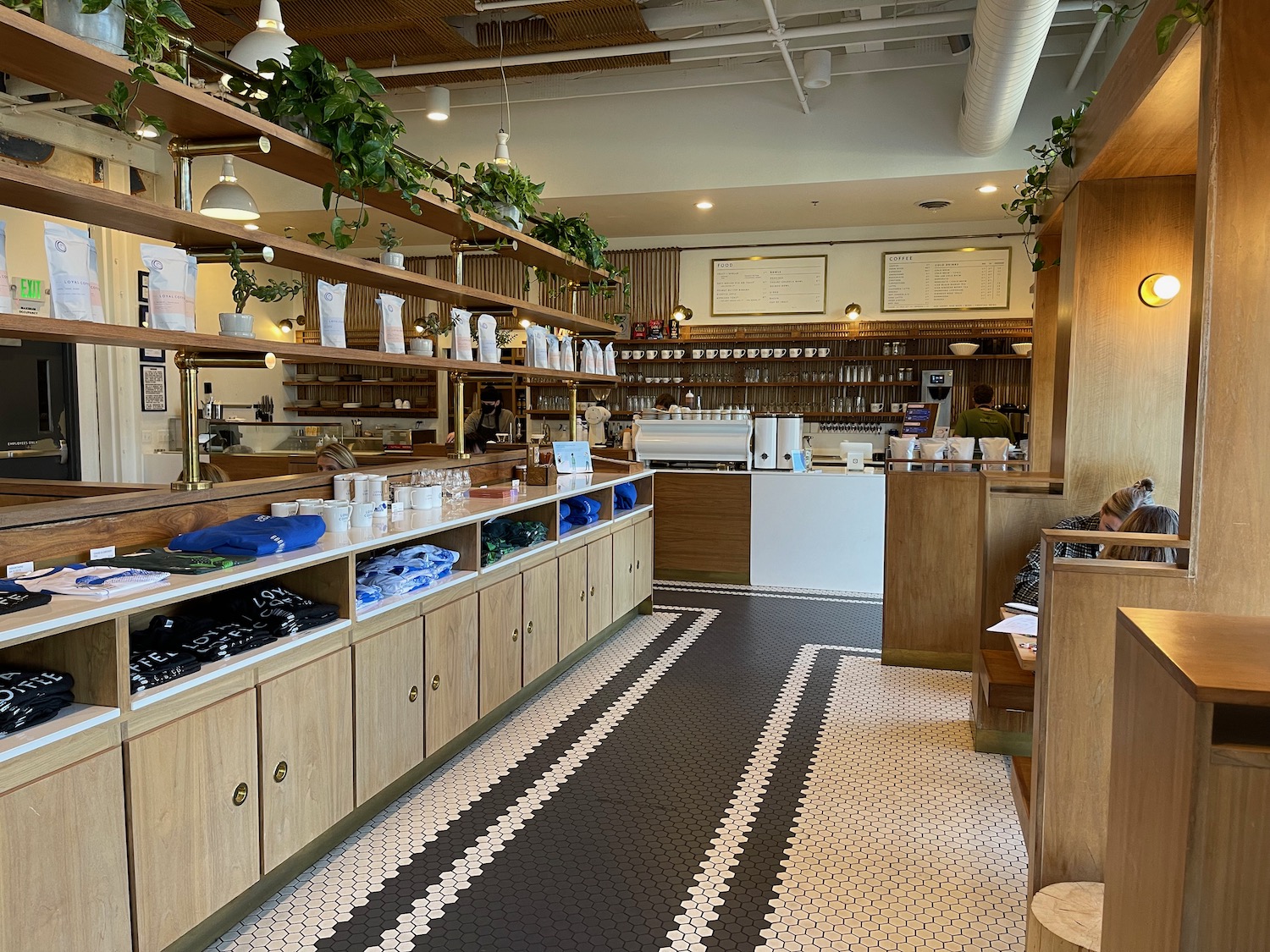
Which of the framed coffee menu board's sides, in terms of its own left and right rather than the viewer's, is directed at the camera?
front

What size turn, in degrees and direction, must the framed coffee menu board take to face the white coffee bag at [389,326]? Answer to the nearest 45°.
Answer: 0° — it already faces it

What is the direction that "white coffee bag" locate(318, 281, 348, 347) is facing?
toward the camera

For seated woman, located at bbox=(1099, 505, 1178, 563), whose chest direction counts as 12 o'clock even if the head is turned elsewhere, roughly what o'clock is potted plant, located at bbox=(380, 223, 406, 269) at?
The potted plant is roughly at 9 o'clock from the seated woman.

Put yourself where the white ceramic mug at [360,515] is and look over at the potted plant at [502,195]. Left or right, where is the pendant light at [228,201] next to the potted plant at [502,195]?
left

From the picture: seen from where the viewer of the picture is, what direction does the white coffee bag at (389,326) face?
facing the viewer and to the right of the viewer

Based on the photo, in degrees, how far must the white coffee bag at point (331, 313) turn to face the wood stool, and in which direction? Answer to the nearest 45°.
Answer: approximately 45° to its left

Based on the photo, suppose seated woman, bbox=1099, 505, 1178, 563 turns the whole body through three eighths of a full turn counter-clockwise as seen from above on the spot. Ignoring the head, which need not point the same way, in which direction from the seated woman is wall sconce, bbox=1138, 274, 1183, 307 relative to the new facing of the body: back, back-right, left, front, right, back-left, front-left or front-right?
back-right

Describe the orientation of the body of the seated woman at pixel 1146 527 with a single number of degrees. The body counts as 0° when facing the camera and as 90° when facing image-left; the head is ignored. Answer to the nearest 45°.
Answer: approximately 180°

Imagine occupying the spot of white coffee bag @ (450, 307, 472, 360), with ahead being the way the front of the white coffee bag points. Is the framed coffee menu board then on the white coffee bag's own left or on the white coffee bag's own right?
on the white coffee bag's own left

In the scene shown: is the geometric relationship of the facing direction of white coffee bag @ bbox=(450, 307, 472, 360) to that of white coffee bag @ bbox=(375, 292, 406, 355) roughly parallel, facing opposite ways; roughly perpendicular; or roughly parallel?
roughly parallel

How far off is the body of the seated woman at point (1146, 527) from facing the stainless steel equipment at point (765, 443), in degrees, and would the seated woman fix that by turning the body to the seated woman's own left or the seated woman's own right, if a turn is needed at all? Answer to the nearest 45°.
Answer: approximately 45° to the seated woman's own left

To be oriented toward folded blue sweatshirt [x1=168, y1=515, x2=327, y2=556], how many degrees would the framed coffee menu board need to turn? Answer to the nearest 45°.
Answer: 0° — it already faces it

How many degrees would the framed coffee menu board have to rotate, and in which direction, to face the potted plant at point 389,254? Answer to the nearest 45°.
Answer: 0° — it already faces it
